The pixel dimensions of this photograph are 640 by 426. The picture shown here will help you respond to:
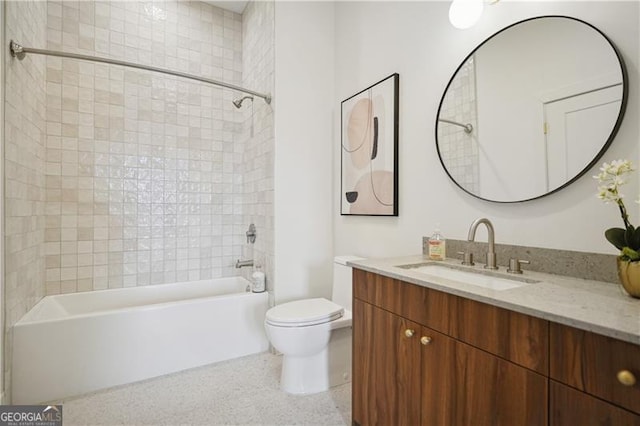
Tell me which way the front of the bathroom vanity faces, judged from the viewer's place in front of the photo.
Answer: facing the viewer and to the left of the viewer

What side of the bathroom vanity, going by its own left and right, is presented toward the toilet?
right

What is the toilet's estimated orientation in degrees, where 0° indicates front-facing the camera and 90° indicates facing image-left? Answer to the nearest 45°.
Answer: approximately 45°

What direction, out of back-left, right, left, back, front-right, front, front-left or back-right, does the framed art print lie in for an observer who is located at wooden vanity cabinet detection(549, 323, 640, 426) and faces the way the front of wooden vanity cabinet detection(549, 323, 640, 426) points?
right

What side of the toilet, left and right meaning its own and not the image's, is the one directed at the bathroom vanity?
left

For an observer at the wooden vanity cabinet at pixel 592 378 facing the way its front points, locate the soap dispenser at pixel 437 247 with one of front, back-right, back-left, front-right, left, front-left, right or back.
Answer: right

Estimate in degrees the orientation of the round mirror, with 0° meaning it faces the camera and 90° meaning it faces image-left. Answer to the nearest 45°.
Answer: approximately 45°
